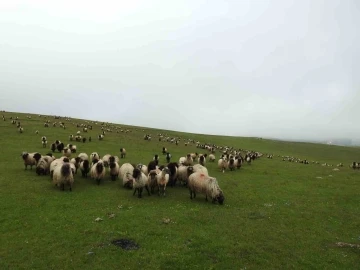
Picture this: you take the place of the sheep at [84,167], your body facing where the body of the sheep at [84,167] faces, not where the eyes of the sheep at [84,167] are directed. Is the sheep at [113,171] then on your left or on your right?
on your left

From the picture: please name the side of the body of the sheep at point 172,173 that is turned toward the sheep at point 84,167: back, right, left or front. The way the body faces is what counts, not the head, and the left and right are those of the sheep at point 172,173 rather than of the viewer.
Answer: right

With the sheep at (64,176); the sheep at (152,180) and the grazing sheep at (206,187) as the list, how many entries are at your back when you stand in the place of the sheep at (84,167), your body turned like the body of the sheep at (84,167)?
0

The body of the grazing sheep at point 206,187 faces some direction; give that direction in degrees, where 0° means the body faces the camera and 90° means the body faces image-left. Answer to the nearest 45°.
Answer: approximately 315°

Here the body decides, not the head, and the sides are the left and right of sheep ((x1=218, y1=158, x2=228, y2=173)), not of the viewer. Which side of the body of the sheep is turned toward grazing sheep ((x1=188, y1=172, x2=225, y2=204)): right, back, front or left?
front

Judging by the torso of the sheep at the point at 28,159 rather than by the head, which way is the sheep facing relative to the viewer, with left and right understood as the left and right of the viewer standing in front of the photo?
facing the viewer and to the left of the viewer

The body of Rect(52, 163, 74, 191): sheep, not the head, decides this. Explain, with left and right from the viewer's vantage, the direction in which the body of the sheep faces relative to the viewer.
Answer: facing the viewer and to the right of the viewer

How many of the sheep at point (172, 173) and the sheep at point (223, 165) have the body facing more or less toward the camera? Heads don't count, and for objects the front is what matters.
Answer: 2

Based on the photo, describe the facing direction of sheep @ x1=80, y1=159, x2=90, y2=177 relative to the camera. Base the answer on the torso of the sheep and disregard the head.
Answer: toward the camera

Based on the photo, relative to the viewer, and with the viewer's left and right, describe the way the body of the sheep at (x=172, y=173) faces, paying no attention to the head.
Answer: facing the viewer

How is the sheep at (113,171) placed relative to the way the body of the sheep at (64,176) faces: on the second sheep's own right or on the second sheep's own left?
on the second sheep's own left

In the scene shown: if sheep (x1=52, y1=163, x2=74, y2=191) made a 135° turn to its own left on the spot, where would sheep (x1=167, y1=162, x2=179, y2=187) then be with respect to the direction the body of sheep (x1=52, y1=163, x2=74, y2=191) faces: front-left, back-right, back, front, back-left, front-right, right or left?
right

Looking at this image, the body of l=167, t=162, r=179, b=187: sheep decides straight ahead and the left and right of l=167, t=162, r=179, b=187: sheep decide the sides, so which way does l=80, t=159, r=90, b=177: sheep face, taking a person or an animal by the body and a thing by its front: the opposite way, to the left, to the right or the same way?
the same way

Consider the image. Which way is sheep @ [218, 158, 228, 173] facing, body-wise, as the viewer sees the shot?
toward the camera

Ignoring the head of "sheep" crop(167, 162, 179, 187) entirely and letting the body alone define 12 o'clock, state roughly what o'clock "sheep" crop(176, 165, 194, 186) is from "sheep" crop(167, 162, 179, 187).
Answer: "sheep" crop(176, 165, 194, 186) is roughly at 8 o'clock from "sheep" crop(167, 162, 179, 187).
